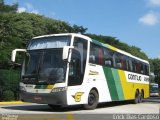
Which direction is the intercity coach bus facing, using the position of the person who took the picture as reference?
facing the viewer and to the left of the viewer
